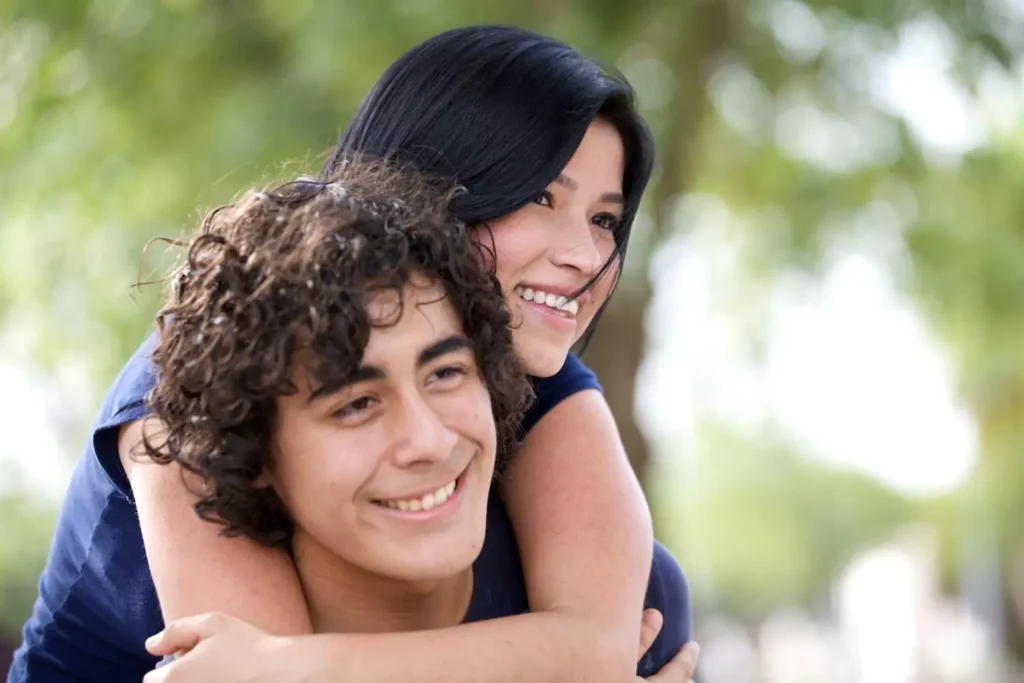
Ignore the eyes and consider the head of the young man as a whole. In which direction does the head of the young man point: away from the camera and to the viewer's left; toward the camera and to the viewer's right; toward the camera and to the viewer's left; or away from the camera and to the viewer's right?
toward the camera and to the viewer's right

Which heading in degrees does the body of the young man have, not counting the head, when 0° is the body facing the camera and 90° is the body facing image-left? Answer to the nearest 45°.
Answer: approximately 315°

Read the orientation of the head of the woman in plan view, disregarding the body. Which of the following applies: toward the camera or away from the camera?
toward the camera

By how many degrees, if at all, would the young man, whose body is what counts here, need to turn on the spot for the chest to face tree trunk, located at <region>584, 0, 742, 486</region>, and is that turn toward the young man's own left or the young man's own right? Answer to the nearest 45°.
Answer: approximately 135° to the young man's own left
